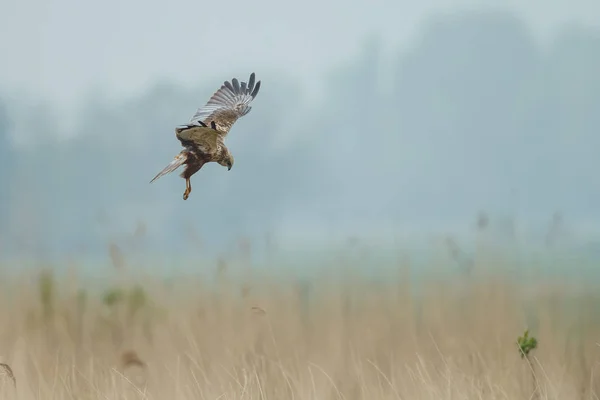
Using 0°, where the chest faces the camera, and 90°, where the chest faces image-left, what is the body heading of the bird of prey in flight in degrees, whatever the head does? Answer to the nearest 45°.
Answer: approximately 270°
